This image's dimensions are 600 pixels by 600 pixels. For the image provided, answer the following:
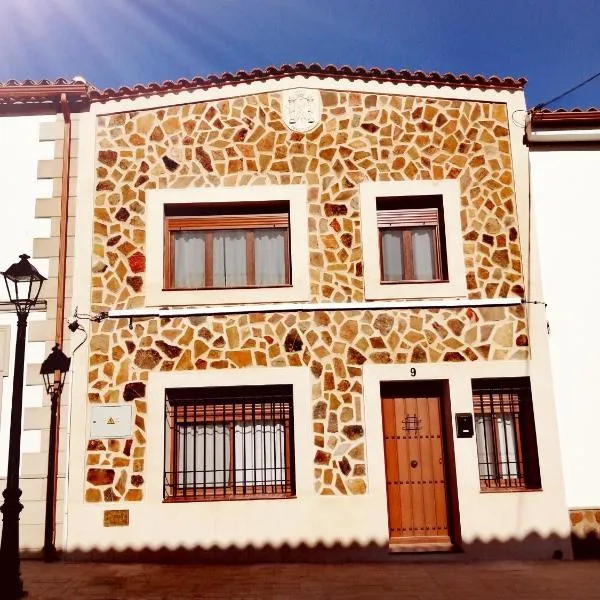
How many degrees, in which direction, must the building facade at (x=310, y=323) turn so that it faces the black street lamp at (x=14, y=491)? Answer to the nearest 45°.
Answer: approximately 45° to its right

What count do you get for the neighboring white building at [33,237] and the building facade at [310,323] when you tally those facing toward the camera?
2

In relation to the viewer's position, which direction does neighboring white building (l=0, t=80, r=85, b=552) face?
facing the viewer

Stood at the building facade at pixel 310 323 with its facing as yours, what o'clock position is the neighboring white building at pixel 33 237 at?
The neighboring white building is roughly at 3 o'clock from the building facade.

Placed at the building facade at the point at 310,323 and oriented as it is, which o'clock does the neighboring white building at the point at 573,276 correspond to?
The neighboring white building is roughly at 9 o'clock from the building facade.

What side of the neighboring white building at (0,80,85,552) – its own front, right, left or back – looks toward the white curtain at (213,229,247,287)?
left

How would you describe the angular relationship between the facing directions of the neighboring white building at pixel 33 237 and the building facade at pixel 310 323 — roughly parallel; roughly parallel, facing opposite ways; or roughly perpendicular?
roughly parallel

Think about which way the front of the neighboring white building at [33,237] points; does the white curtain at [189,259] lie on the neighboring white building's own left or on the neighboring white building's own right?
on the neighboring white building's own left

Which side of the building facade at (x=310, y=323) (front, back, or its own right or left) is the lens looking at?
front

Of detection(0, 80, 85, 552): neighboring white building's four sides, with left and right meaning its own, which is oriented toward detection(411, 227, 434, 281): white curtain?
left
